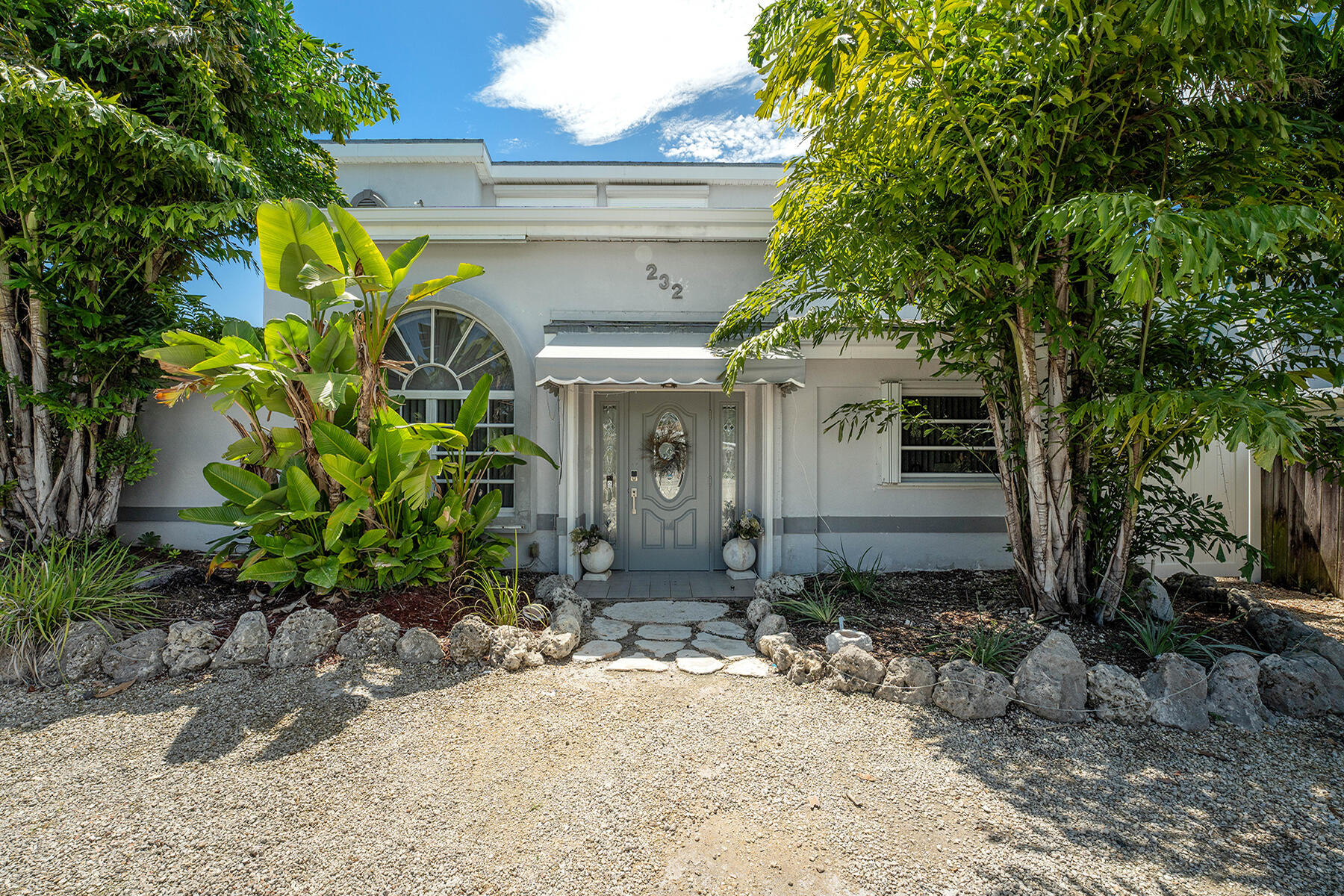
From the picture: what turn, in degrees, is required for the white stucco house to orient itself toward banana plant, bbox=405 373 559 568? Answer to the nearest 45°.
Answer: approximately 45° to its right

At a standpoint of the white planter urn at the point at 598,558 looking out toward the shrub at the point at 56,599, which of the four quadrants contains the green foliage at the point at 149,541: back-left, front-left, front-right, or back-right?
front-right

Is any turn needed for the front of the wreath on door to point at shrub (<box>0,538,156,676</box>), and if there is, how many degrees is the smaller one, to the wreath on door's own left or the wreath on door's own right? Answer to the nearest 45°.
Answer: approximately 45° to the wreath on door's own right

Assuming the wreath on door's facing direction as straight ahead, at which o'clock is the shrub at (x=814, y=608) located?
The shrub is roughly at 11 o'clock from the wreath on door.

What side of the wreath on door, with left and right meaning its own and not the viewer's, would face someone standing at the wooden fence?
left

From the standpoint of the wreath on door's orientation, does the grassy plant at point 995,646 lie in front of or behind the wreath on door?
in front

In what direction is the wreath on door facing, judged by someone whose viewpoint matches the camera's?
facing the viewer

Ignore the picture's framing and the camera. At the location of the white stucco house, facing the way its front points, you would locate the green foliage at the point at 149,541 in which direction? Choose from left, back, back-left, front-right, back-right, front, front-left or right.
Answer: right

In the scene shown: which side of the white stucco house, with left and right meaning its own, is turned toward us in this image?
front

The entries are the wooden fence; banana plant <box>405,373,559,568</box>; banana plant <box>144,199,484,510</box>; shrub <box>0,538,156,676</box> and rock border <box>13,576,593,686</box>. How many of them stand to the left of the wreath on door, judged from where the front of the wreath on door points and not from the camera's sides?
1

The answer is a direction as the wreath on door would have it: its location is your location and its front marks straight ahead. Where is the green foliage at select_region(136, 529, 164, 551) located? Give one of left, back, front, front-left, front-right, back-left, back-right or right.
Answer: right

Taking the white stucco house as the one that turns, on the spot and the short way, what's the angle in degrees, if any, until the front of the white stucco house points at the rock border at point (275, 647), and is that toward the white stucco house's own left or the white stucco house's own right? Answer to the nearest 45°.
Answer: approximately 45° to the white stucco house's own right
